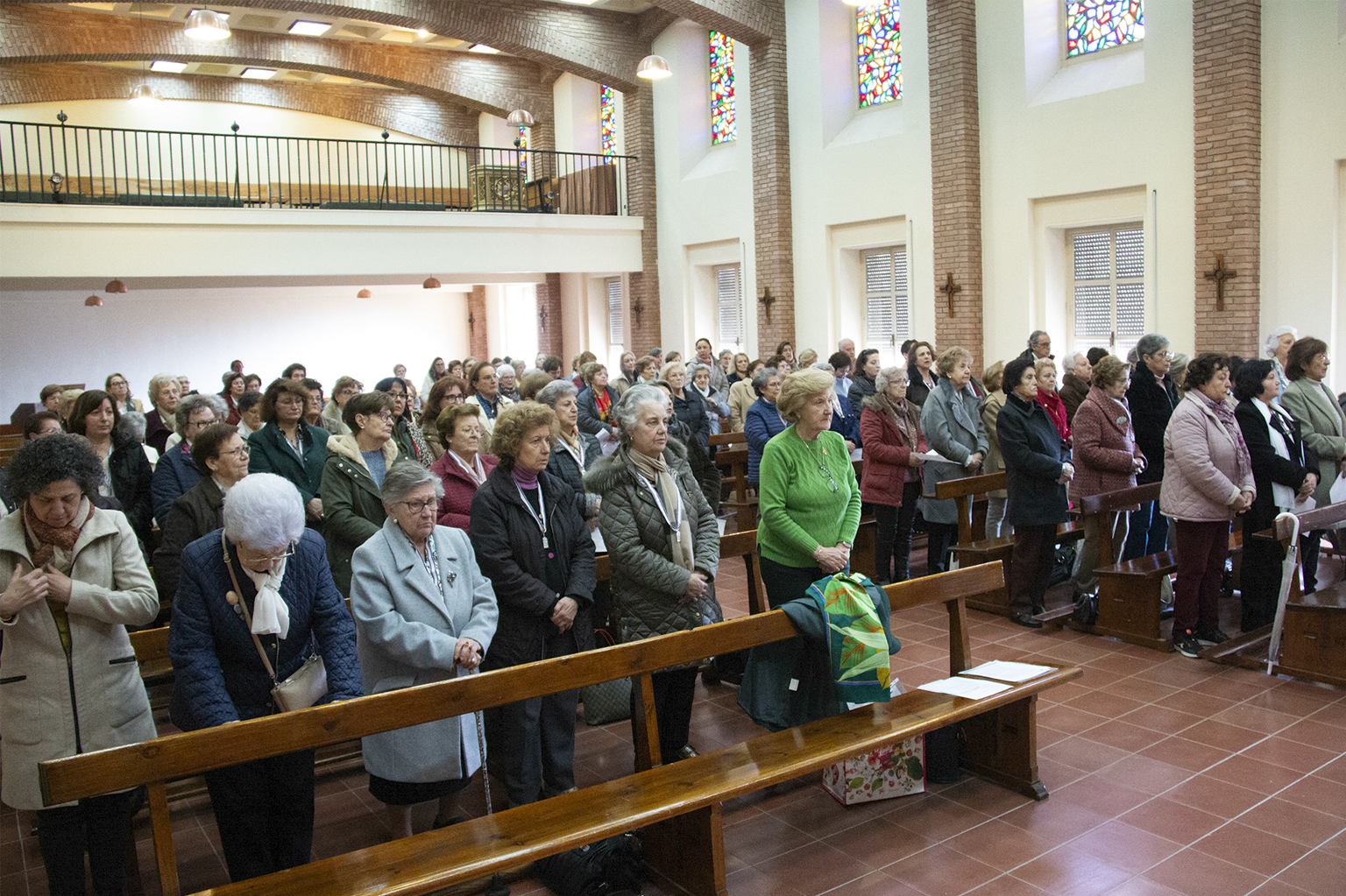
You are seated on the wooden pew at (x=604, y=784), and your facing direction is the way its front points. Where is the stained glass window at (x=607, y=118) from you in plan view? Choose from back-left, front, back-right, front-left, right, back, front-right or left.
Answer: back-left

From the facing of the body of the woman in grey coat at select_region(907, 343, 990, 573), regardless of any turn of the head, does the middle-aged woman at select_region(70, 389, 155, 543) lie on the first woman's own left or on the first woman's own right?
on the first woman's own right

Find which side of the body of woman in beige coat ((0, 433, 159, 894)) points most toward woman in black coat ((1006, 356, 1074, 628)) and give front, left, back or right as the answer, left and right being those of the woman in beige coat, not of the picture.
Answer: left

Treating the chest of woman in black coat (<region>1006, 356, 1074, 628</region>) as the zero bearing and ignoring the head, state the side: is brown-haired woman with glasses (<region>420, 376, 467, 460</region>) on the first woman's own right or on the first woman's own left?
on the first woman's own right

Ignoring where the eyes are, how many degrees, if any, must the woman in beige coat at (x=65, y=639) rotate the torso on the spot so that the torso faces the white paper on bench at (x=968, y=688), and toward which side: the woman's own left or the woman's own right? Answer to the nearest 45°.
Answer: approximately 90° to the woman's own left

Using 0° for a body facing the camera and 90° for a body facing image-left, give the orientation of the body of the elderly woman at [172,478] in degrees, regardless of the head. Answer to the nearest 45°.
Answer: approximately 315°

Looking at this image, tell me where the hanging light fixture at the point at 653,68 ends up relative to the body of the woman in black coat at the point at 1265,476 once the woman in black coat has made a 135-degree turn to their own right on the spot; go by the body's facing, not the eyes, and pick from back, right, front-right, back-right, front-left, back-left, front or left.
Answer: front-right
